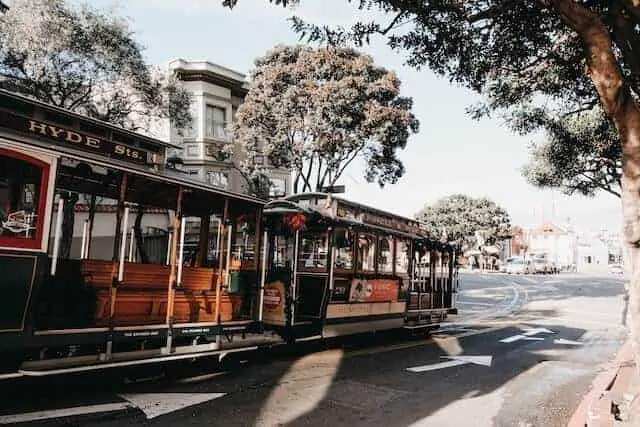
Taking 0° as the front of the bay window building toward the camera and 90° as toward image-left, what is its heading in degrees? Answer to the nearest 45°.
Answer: approximately 315°

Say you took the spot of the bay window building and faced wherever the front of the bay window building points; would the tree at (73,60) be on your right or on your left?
on your right
